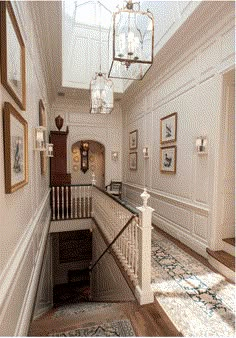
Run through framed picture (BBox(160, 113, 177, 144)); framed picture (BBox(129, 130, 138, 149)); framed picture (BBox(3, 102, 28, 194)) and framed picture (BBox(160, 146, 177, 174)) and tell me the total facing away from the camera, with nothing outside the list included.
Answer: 0

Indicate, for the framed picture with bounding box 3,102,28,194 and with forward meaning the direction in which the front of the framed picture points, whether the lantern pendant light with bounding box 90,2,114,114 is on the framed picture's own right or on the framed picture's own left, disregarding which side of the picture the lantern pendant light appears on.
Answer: on the framed picture's own left

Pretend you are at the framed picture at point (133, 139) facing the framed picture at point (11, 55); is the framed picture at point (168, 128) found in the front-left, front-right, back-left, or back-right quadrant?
front-left

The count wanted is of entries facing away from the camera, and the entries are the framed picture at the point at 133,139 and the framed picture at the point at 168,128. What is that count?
0

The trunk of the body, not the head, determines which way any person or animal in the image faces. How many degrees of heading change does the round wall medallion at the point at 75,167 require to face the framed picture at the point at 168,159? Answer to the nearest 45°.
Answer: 0° — it already faces it

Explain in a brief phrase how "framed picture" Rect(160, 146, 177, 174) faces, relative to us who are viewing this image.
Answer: facing the viewer and to the left of the viewer

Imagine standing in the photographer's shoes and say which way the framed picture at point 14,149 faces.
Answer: facing the viewer and to the right of the viewer

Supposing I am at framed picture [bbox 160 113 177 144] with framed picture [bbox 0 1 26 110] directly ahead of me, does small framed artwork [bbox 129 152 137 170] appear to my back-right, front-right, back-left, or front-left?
back-right

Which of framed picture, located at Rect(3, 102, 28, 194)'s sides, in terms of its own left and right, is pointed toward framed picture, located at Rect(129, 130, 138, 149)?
left

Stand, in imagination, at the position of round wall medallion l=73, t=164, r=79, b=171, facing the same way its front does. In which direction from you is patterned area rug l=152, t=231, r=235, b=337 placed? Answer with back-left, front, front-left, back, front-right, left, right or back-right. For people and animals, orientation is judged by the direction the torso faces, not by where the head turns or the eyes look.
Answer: front

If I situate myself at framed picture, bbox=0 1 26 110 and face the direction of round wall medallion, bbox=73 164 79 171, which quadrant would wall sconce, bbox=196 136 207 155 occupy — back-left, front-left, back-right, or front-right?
front-right

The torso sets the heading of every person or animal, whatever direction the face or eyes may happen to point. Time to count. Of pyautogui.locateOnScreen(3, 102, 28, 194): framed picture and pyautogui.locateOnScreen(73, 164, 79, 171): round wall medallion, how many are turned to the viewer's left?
0

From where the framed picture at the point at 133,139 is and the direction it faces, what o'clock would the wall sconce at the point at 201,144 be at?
The wall sconce is roughly at 10 o'clock from the framed picture.

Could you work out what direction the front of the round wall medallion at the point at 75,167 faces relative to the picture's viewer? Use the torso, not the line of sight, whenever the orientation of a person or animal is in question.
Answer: facing the viewer

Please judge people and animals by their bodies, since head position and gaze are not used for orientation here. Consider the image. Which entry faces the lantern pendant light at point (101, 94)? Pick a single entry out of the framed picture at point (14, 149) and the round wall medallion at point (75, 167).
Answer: the round wall medallion
